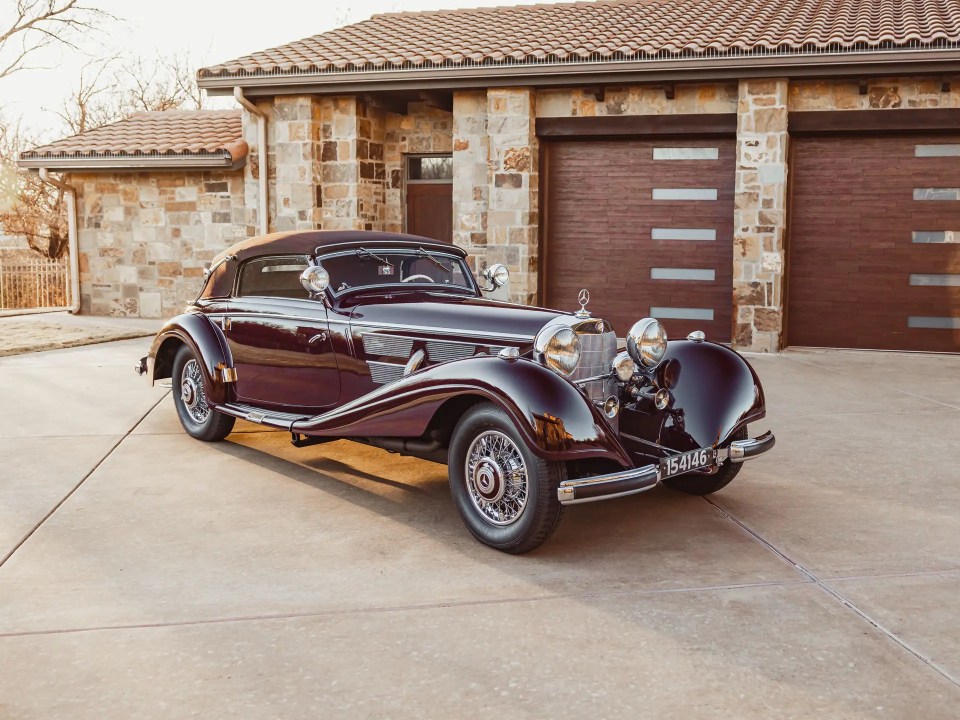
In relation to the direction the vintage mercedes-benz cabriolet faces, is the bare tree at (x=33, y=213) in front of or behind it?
behind

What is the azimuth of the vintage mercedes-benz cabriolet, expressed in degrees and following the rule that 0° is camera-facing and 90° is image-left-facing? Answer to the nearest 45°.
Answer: approximately 315°
